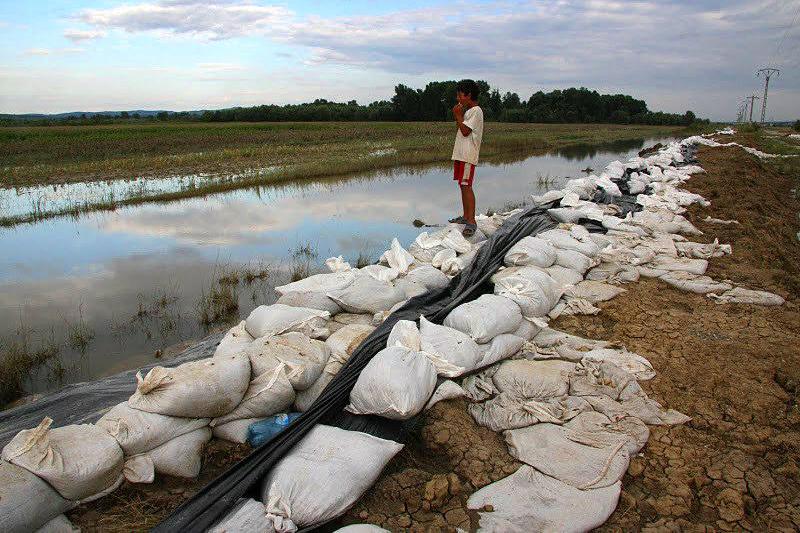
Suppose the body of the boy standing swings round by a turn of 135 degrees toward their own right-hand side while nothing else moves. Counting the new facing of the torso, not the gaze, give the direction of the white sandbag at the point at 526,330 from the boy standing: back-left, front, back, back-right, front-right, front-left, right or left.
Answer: back-right

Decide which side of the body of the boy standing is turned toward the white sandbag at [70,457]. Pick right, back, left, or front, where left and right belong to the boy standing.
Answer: left

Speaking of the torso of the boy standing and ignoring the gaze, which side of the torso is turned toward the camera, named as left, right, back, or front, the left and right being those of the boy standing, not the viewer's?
left

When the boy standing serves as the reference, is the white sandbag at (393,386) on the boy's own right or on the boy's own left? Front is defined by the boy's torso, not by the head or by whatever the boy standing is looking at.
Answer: on the boy's own left

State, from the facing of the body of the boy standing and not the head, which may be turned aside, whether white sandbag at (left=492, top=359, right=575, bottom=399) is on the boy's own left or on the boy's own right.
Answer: on the boy's own left

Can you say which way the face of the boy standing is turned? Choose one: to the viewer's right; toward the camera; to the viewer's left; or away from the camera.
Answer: to the viewer's left

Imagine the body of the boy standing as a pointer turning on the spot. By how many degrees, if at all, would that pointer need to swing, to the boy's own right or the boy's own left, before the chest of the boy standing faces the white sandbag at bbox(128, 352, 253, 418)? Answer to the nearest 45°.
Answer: approximately 90° to the boy's own left

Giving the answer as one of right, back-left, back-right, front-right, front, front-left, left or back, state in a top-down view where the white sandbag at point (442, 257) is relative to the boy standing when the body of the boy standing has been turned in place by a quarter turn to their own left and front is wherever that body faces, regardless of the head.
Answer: front

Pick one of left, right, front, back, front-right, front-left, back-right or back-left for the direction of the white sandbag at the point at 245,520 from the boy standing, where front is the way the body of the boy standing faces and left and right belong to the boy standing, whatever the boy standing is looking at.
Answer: left

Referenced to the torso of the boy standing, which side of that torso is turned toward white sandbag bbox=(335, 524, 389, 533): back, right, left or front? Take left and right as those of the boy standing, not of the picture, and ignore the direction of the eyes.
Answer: left

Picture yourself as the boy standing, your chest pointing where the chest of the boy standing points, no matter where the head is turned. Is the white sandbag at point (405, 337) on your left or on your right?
on your left

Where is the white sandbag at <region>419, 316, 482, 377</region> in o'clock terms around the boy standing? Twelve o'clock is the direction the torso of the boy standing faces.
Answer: The white sandbag is roughly at 9 o'clock from the boy standing.
